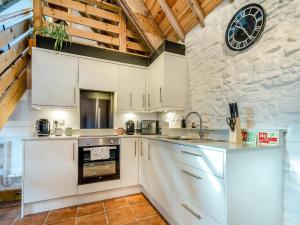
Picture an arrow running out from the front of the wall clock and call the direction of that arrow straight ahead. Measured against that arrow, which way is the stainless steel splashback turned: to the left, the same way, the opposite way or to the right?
to the left

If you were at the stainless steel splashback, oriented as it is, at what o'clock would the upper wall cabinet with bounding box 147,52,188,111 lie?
The upper wall cabinet is roughly at 10 o'clock from the stainless steel splashback.

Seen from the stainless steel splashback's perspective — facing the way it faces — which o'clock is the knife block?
The knife block is roughly at 11 o'clock from the stainless steel splashback.

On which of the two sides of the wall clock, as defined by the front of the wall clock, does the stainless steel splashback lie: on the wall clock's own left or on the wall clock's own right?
on the wall clock's own right

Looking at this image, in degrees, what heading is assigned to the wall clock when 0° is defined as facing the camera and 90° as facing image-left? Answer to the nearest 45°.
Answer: approximately 45°
